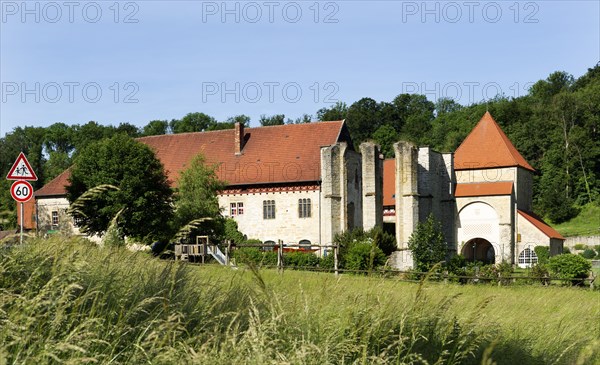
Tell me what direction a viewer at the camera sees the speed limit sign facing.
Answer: facing the viewer

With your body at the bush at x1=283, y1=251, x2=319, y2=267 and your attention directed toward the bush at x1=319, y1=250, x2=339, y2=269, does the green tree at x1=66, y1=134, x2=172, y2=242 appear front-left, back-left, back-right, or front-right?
back-left

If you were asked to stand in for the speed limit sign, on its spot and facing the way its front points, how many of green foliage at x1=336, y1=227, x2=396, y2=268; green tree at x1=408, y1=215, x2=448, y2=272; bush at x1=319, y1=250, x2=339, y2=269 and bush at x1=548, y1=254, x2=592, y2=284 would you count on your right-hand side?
0

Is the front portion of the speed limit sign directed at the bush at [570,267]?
no

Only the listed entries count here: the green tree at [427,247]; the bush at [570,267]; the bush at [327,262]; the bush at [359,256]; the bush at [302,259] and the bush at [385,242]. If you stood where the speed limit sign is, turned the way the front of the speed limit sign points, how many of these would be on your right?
0

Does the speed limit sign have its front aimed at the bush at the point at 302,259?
no

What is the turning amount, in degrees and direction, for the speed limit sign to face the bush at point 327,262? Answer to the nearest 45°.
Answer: approximately 135° to its left

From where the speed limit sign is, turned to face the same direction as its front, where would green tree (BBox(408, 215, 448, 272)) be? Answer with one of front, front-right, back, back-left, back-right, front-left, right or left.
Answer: back-left

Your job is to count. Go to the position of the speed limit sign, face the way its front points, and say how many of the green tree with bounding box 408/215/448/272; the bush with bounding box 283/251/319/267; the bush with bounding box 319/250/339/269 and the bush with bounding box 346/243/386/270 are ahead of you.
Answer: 0

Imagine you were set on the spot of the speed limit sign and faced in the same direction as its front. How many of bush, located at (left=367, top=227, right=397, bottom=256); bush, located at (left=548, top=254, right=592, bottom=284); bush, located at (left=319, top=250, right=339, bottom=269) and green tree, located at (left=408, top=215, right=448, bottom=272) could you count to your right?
0

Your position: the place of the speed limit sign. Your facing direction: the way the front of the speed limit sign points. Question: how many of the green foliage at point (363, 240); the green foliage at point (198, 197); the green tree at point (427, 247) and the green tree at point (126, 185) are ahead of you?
0

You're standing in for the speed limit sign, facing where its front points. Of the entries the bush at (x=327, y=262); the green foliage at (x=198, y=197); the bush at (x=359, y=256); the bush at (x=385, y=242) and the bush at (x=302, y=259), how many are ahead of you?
0

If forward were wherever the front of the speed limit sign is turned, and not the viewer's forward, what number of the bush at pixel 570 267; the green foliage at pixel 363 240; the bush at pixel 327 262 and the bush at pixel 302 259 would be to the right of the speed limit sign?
0

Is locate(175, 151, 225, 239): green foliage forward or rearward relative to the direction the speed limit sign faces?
rearward
